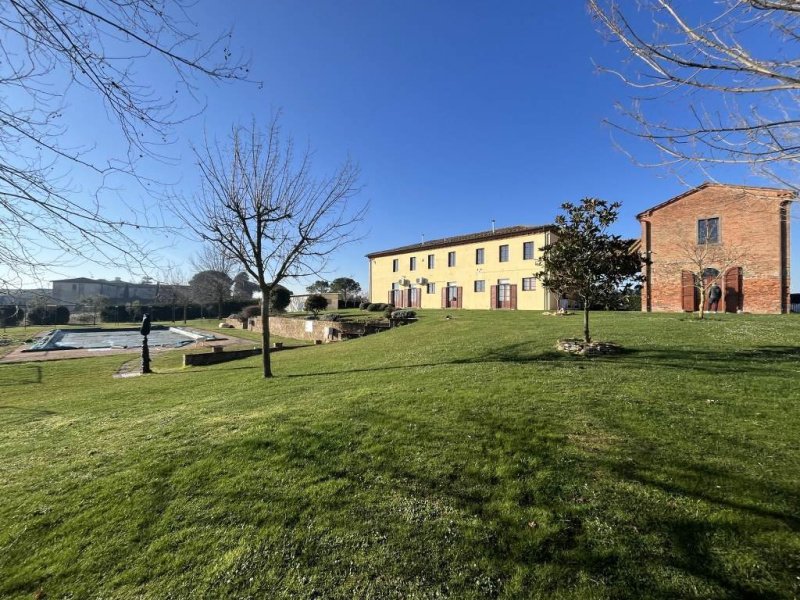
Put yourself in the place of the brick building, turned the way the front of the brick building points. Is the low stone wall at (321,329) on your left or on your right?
on your right

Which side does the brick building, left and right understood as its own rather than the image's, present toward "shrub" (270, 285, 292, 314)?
right

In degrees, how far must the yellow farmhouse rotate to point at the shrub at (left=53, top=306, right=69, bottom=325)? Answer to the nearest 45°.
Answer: approximately 45° to its right

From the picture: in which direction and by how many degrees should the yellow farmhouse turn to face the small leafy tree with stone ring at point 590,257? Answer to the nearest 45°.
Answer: approximately 45° to its left

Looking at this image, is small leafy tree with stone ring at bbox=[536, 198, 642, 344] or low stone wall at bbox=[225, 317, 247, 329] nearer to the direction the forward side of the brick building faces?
the small leafy tree with stone ring

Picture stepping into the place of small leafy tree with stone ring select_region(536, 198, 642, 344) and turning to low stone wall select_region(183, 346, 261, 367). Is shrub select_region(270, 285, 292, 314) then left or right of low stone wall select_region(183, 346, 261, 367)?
right

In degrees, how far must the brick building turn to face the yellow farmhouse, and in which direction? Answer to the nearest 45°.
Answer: approximately 90° to its right

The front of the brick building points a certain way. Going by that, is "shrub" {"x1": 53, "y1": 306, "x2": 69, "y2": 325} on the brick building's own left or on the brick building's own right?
on the brick building's own right

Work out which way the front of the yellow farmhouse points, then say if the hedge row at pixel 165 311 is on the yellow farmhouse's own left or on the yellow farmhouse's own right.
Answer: on the yellow farmhouse's own right

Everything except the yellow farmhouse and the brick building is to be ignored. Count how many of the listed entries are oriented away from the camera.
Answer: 0

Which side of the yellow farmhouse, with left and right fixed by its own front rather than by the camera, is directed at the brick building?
left

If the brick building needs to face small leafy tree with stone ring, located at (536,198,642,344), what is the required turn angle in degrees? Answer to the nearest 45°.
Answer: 0° — it already faces it

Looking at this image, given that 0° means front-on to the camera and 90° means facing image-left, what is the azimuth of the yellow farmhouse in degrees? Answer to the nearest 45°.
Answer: approximately 45°

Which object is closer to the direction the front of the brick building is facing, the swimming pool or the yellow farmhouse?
the swimming pool
